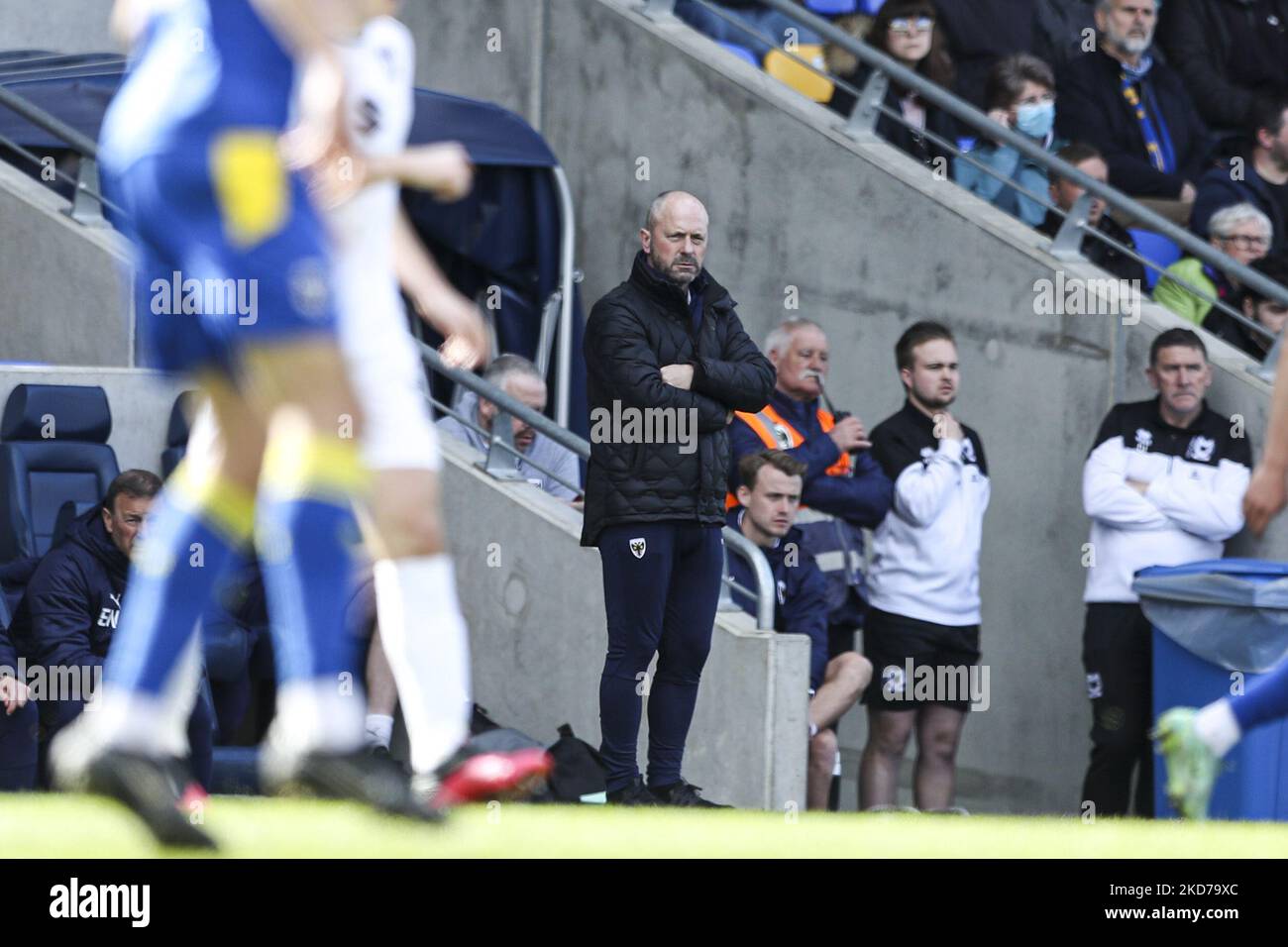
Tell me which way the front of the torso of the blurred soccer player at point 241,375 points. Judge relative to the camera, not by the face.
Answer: to the viewer's right

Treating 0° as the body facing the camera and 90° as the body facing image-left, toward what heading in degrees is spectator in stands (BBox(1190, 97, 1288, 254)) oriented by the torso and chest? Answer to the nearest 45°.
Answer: approximately 315°

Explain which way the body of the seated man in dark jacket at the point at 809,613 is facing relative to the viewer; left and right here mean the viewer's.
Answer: facing the viewer and to the right of the viewer

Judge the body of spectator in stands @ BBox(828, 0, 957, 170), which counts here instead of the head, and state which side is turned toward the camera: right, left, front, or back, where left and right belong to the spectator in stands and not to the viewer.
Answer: front

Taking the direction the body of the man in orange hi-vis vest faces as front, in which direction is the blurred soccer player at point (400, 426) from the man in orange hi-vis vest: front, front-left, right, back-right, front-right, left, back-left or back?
front-right

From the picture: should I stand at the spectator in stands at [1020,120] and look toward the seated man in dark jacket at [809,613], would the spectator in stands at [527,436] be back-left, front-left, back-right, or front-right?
front-right

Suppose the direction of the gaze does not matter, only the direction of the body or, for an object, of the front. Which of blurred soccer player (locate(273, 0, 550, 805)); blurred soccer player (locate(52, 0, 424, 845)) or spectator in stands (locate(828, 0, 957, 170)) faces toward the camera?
the spectator in stands

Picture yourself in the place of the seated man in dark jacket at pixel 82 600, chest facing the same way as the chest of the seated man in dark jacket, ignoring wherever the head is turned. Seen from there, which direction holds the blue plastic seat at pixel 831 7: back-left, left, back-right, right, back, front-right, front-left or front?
left

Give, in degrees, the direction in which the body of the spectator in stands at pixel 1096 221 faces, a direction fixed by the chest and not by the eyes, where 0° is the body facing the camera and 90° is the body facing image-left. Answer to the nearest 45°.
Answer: approximately 315°
